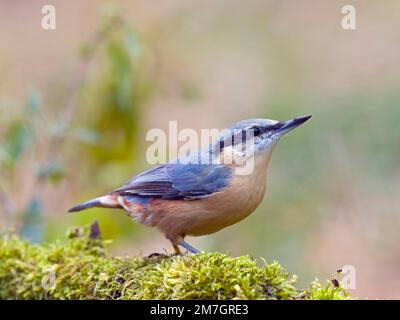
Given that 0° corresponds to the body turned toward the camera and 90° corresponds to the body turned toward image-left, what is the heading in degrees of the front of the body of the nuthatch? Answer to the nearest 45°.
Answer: approximately 270°

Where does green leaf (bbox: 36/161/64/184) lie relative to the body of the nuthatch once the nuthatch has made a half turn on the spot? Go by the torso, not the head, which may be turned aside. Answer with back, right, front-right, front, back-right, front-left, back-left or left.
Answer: front-right

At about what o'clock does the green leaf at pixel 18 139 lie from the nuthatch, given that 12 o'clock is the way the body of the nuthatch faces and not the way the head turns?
The green leaf is roughly at 7 o'clock from the nuthatch.
